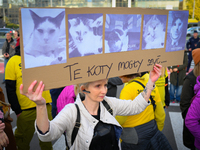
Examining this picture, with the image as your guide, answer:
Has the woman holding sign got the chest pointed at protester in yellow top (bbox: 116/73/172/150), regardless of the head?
no

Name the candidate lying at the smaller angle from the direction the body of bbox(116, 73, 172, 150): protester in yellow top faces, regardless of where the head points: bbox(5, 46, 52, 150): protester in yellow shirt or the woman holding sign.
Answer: the protester in yellow shirt

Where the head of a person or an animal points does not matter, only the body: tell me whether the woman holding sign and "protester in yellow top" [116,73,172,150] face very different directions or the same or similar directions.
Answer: very different directions

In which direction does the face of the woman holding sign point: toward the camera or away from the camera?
toward the camera

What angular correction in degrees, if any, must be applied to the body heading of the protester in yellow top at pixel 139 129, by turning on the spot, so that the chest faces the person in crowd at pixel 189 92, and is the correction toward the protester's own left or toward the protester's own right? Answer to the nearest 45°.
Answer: approximately 90° to the protester's own right

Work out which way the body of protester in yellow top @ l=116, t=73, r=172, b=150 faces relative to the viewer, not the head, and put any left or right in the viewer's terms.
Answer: facing away from the viewer and to the left of the viewer

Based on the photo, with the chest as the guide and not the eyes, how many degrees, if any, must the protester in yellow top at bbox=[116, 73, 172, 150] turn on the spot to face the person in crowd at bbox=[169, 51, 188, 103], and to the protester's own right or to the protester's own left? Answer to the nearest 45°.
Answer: approximately 45° to the protester's own right

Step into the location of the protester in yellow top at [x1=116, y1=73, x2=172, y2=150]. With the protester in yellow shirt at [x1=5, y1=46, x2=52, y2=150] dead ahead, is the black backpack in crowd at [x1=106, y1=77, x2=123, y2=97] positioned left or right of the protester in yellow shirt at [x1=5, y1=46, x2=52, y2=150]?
right

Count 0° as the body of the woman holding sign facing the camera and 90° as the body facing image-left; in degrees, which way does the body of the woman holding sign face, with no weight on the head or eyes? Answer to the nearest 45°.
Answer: approximately 315°

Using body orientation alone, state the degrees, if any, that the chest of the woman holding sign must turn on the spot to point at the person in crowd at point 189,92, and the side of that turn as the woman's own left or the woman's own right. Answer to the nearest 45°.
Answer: approximately 90° to the woman's own left

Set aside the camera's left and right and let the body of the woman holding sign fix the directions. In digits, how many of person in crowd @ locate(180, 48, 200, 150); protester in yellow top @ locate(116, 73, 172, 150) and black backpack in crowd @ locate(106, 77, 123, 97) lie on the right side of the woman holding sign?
0

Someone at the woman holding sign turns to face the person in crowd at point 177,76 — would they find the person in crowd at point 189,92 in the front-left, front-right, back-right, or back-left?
front-right
